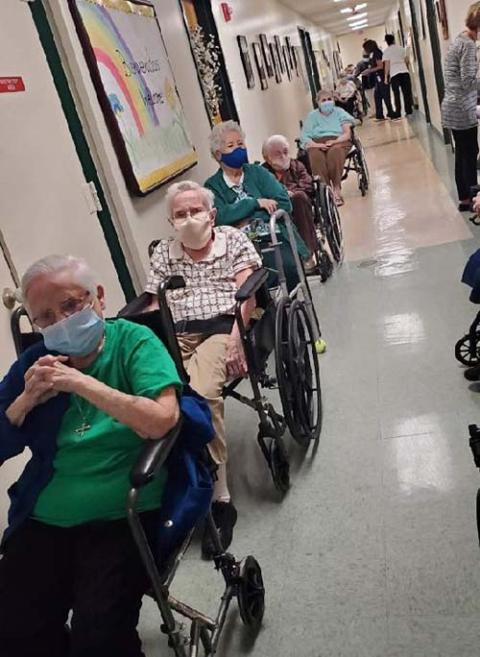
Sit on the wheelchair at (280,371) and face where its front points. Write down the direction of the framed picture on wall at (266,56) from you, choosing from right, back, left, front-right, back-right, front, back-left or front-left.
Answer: back-right

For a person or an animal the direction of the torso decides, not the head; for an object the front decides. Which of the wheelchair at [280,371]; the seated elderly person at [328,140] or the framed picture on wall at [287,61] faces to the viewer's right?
the framed picture on wall

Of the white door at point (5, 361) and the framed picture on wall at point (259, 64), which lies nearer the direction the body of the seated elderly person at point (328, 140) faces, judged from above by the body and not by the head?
the white door

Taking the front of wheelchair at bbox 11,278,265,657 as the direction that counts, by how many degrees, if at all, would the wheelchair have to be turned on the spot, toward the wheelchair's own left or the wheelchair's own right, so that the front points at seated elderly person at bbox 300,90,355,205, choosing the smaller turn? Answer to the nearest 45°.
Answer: approximately 180°

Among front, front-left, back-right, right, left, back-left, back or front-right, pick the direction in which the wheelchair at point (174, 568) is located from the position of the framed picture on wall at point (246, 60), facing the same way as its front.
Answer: right

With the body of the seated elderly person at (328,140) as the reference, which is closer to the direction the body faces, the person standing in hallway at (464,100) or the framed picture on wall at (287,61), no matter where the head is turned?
the person standing in hallway

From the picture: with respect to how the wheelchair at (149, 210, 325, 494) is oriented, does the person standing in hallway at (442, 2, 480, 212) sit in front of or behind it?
behind

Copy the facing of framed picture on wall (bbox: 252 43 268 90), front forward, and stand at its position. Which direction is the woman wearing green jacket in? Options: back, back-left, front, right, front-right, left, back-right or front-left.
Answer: right

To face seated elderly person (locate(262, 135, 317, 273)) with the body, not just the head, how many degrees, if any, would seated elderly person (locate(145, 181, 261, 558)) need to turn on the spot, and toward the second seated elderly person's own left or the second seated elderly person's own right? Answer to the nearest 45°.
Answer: approximately 135° to the second seated elderly person's own left

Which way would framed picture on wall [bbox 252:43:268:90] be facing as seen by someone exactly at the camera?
facing to the right of the viewer

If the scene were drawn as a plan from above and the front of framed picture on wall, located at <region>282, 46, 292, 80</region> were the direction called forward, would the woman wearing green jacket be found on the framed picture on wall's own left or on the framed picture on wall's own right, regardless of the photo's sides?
on the framed picture on wall's own right

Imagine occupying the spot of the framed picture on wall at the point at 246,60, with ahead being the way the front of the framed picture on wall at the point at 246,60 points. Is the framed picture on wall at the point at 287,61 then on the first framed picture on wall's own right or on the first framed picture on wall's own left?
on the first framed picture on wall's own left

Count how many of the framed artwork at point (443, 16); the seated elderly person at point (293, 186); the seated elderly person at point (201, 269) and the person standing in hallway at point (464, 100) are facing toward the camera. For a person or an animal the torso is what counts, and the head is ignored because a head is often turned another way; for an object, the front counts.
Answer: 2

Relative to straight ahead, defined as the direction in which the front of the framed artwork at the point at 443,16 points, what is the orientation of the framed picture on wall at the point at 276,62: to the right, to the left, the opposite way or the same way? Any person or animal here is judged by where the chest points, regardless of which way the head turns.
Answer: the opposite way
